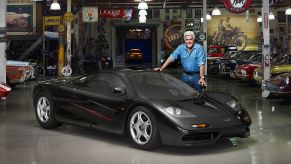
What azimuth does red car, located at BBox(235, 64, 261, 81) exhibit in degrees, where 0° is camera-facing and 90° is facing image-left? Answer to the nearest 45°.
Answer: approximately 45°

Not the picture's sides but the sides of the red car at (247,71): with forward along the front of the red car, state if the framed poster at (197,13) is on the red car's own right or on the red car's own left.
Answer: on the red car's own right

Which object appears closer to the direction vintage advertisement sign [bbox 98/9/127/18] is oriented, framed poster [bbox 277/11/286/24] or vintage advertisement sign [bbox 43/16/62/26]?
the vintage advertisement sign

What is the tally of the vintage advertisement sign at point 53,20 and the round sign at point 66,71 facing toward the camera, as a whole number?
2

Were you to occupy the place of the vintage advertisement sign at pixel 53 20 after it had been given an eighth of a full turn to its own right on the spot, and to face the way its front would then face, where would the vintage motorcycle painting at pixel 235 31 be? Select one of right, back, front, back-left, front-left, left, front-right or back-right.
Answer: back

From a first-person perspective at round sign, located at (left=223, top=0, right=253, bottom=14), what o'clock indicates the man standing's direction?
The man standing is roughly at 12 o'clock from the round sign.

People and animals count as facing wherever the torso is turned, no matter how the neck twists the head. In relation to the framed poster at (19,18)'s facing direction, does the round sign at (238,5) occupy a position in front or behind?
in front

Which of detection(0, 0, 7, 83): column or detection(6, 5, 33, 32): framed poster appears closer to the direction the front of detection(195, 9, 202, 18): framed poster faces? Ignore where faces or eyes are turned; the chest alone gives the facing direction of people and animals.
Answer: the column
